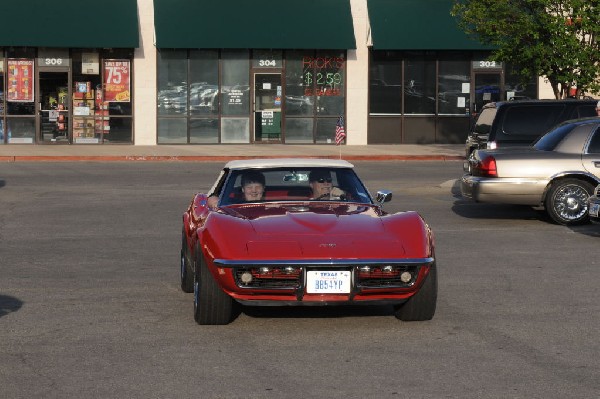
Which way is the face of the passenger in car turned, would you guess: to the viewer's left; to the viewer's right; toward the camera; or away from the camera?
toward the camera

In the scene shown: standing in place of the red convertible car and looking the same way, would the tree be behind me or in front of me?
behind

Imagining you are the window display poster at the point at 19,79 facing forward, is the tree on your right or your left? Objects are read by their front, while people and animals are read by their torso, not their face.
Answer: on your left

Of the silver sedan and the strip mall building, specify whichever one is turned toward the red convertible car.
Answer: the strip mall building

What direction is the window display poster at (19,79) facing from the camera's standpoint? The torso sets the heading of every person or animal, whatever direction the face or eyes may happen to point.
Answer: toward the camera

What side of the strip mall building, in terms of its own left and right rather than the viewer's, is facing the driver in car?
front

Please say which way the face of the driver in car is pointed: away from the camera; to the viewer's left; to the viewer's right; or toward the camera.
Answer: toward the camera

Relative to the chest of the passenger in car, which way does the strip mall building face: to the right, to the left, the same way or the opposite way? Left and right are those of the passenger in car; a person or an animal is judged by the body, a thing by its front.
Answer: the same way

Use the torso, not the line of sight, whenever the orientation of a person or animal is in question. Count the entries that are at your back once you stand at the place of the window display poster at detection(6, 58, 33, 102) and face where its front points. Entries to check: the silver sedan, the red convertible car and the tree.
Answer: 0

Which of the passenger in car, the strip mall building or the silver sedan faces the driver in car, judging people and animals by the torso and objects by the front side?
the strip mall building

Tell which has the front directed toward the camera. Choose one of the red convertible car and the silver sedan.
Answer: the red convertible car

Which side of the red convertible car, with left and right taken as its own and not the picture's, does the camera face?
front

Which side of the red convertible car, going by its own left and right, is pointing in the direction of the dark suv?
back

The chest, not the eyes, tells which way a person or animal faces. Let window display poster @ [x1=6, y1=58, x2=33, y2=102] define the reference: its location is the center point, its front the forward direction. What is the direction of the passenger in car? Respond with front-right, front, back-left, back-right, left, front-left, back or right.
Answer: front
